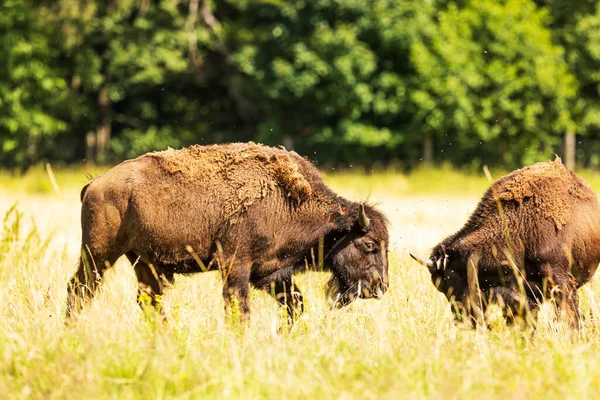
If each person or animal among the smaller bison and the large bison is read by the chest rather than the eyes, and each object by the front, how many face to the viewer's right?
1

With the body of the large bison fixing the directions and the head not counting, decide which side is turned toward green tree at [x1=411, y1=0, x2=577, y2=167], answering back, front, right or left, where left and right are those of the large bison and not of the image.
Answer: left

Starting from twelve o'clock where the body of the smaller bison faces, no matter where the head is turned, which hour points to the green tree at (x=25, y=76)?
The green tree is roughly at 3 o'clock from the smaller bison.

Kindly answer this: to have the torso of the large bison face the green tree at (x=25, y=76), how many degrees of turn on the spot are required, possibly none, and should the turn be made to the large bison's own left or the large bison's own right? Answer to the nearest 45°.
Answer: approximately 90° to the large bison's own left

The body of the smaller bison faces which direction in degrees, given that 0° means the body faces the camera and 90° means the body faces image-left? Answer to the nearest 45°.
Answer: approximately 45°

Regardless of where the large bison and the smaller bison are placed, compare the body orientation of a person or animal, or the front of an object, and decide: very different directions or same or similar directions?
very different directions

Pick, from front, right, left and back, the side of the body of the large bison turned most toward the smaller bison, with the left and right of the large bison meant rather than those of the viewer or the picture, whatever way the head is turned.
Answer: front

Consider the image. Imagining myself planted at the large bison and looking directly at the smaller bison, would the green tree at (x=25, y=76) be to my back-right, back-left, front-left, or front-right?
back-left

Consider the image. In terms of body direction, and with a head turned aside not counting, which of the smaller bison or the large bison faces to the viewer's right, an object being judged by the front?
the large bison

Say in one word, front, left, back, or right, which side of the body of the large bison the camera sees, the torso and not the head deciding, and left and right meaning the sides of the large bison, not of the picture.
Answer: right
